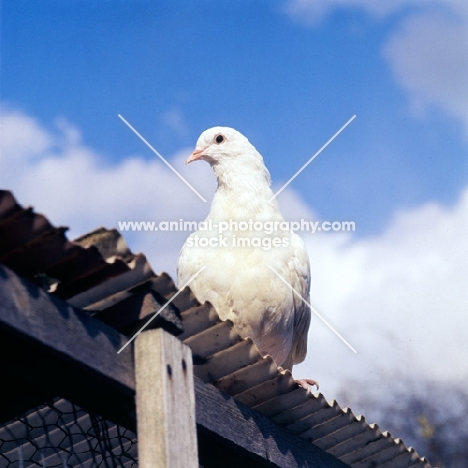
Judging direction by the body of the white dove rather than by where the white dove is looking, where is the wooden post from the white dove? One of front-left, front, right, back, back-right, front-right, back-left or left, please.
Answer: front-right

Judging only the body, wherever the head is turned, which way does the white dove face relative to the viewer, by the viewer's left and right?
facing the viewer and to the left of the viewer

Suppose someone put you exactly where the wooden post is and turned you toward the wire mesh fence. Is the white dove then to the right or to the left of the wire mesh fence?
right
